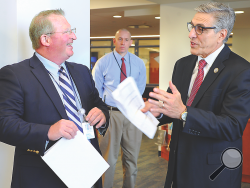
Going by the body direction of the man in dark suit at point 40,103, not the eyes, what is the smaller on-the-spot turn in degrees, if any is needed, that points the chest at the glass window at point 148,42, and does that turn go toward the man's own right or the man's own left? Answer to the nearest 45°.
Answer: approximately 135° to the man's own left

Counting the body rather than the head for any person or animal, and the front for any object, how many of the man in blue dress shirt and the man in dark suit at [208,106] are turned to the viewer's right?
0

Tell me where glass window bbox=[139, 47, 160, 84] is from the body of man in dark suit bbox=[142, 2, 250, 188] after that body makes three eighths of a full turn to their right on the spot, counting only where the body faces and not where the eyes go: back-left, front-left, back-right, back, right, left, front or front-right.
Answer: front

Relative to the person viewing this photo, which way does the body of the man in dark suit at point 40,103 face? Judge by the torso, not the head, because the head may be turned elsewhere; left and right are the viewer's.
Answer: facing the viewer and to the right of the viewer

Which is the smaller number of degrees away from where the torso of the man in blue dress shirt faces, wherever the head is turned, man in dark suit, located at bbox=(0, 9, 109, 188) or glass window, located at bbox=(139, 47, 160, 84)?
the man in dark suit

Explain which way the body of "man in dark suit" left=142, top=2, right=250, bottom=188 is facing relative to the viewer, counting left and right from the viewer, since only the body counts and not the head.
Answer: facing the viewer and to the left of the viewer

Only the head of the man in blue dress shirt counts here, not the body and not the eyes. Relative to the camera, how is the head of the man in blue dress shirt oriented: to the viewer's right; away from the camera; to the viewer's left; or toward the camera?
toward the camera

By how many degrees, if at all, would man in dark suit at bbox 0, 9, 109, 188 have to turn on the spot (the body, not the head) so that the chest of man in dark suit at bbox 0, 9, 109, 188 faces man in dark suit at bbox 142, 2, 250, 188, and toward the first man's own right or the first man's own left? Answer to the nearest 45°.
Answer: approximately 45° to the first man's own left

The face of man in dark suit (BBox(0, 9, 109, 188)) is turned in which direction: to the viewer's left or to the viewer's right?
to the viewer's right

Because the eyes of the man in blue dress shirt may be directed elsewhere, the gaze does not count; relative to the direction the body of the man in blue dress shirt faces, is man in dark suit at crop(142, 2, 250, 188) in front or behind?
in front

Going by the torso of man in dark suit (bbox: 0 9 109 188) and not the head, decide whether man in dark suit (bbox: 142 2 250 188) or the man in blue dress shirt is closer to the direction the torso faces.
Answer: the man in dark suit

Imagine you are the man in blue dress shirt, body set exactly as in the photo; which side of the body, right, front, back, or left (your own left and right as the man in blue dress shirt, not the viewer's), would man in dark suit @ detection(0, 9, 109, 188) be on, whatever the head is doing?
front

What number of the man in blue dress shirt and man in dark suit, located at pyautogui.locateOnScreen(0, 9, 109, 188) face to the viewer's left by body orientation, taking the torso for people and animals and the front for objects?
0

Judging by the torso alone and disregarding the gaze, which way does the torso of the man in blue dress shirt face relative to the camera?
toward the camera
